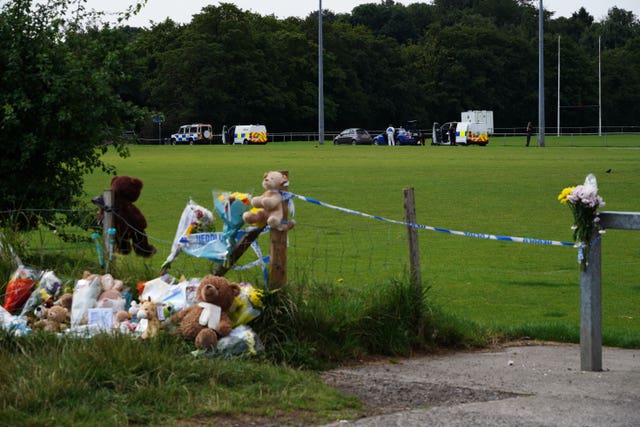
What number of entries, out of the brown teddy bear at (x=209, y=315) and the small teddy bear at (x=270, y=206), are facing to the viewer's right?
0

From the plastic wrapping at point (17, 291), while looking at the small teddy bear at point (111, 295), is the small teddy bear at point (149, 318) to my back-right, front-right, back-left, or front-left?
front-right

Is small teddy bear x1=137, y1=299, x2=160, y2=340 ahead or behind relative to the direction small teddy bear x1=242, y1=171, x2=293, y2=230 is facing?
ahead

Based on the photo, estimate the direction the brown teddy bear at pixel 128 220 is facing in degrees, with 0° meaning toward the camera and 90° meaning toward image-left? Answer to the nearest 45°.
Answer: approximately 315°

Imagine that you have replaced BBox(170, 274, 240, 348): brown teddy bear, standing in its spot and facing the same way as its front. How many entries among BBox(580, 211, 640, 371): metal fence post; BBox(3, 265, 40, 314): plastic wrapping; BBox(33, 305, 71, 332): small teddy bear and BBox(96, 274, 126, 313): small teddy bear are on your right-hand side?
3

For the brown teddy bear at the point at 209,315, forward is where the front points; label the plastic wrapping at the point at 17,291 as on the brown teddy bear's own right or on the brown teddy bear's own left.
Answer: on the brown teddy bear's own right

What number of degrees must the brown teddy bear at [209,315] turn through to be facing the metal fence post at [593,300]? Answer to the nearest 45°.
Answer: approximately 135° to its left

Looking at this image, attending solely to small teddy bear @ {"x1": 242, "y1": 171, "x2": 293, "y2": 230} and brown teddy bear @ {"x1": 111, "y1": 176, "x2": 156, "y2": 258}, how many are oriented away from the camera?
0

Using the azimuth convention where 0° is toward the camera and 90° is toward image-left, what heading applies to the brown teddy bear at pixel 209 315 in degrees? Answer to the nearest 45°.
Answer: approximately 45°

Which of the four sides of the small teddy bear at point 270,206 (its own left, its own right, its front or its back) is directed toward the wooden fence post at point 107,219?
right

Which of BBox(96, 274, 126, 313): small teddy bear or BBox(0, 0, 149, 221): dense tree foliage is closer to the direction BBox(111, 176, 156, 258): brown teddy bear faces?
the small teddy bear

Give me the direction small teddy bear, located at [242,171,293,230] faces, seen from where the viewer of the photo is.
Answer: facing the viewer and to the left of the viewer

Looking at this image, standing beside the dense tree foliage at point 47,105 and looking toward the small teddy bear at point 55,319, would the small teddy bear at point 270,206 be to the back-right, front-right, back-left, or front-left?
front-left

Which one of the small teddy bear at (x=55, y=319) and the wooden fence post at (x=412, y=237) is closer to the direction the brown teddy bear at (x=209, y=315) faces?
the small teddy bear
